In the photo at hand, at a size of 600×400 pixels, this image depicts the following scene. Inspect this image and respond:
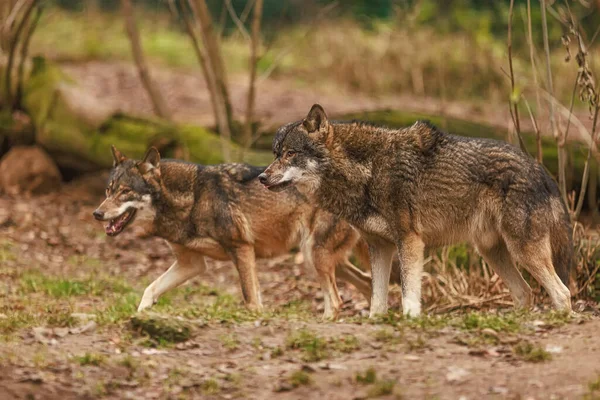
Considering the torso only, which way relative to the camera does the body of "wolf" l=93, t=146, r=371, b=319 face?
to the viewer's left

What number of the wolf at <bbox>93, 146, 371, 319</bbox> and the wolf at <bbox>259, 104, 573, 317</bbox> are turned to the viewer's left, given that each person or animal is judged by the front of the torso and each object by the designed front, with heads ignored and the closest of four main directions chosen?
2

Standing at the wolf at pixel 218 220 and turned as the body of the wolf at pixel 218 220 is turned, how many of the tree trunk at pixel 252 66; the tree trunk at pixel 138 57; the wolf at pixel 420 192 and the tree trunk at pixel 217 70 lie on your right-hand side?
3

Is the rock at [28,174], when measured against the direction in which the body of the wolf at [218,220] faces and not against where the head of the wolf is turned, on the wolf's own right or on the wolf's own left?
on the wolf's own right

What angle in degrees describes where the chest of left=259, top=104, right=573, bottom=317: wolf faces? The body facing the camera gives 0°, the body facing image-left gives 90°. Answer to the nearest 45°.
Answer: approximately 90°

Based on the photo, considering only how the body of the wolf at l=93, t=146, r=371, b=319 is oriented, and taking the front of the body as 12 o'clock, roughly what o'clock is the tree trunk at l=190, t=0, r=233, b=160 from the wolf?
The tree trunk is roughly at 3 o'clock from the wolf.

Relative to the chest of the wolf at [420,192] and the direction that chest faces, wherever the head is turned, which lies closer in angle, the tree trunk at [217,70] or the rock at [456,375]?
the tree trunk

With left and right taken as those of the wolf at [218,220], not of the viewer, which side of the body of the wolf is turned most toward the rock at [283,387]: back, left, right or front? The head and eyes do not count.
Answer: left

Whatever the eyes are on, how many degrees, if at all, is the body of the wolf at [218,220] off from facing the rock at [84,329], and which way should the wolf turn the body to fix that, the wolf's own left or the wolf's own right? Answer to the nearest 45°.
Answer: approximately 45° to the wolf's own left

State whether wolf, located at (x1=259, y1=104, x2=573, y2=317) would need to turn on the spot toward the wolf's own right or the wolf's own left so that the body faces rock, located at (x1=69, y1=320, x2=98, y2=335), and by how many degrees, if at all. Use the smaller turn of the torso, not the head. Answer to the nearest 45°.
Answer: approximately 45° to the wolf's own left

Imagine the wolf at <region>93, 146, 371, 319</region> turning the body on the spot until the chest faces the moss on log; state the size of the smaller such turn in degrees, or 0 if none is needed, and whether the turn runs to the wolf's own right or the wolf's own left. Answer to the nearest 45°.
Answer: approximately 90° to the wolf's own right

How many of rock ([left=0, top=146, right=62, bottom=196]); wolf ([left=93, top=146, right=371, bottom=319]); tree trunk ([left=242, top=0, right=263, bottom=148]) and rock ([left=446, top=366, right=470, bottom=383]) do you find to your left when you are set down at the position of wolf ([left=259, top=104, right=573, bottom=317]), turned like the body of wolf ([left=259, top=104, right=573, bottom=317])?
1
